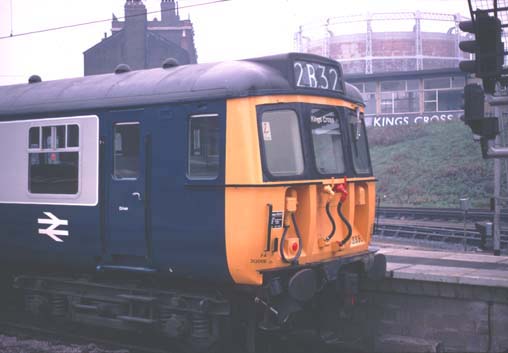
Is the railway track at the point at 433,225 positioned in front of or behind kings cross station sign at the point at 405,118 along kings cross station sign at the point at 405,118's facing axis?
in front

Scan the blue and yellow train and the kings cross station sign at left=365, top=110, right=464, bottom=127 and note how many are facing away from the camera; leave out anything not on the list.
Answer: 0

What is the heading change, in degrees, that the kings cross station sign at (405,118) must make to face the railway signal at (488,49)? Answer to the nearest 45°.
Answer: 0° — it already faces it

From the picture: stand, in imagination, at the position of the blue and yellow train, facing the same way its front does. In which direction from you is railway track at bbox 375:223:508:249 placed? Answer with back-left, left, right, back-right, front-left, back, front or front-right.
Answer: left

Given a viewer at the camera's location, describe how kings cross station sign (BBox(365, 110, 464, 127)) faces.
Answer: facing the viewer

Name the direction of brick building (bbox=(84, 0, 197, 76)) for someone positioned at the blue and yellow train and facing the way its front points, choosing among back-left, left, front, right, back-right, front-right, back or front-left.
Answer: back-left

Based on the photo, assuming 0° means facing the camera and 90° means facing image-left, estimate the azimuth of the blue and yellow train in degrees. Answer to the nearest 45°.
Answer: approximately 315°

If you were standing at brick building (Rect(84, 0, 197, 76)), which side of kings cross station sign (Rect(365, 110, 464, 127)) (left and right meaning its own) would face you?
right

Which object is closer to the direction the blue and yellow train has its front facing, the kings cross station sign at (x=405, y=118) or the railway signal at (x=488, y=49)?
the railway signal

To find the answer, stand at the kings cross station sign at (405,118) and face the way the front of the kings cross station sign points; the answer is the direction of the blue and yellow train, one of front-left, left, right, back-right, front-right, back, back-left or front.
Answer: front

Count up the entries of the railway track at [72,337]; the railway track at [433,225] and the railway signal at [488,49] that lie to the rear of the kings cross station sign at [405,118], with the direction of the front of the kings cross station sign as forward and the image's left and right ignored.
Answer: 0

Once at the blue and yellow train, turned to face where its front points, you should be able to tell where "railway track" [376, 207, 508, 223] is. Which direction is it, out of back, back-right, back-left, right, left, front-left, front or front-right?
left

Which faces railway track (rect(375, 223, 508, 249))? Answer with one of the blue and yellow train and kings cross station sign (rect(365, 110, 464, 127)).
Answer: the kings cross station sign

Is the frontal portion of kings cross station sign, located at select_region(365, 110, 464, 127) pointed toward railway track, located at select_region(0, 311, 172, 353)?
yes
